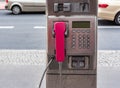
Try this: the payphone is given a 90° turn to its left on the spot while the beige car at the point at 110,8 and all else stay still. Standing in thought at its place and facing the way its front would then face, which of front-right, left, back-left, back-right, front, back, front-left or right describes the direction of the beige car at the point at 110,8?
left

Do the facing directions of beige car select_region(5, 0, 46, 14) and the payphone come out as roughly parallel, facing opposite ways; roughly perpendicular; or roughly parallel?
roughly perpendicular

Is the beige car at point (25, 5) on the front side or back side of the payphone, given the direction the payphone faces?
on the back side

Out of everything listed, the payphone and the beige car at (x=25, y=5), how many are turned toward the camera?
1

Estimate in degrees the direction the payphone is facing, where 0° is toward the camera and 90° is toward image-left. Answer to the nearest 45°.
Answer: approximately 0°
